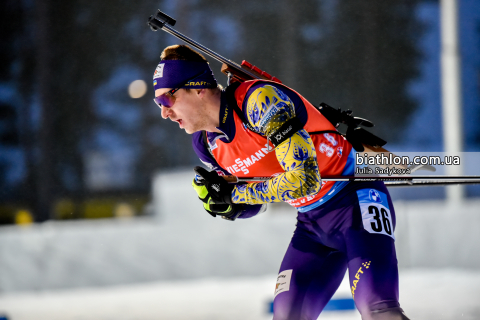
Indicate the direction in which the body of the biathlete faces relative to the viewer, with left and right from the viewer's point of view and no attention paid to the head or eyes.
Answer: facing the viewer and to the left of the viewer
